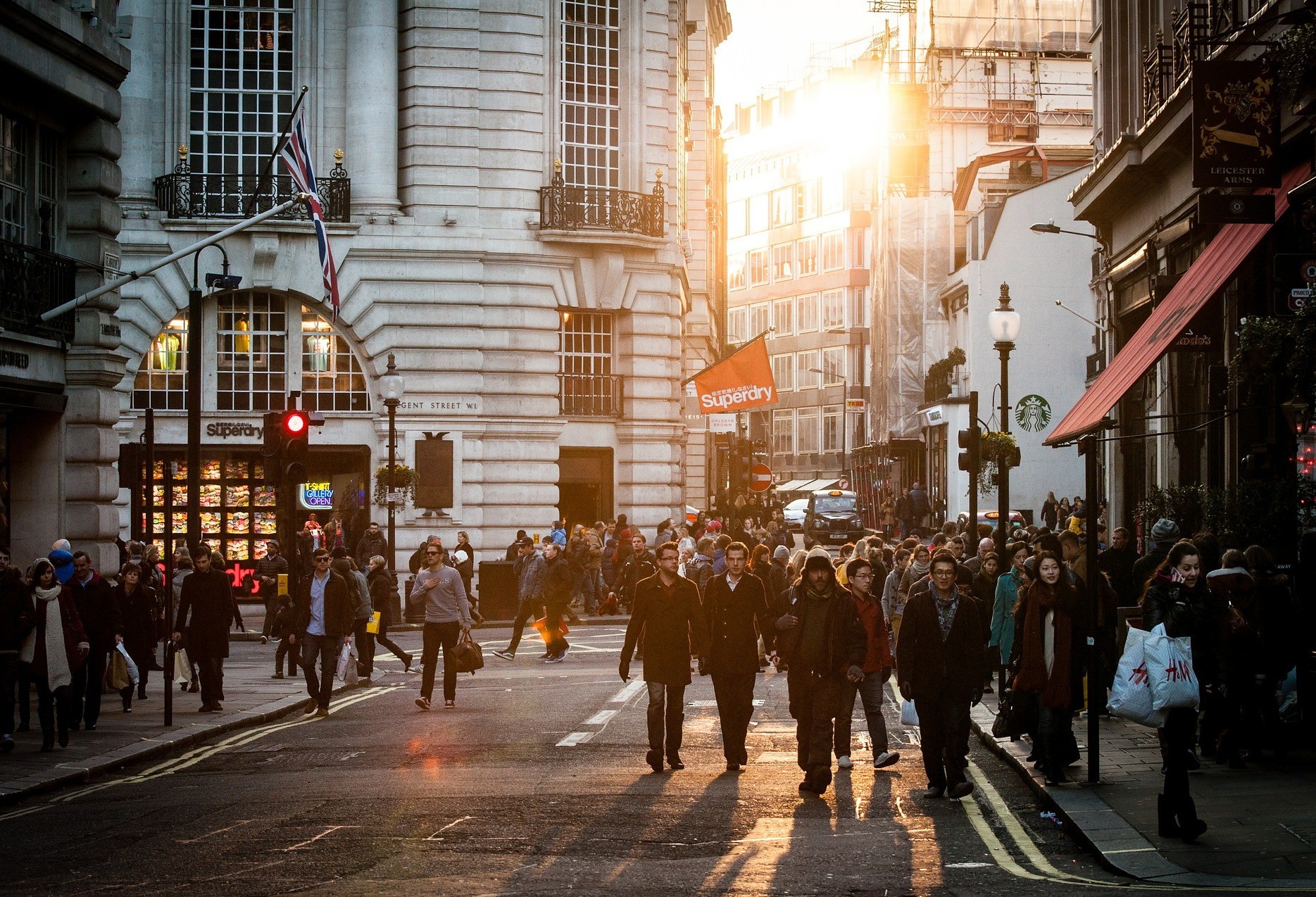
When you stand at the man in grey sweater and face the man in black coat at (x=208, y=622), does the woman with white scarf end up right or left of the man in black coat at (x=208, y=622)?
left

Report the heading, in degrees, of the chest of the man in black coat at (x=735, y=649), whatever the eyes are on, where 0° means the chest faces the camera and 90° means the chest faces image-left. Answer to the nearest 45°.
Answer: approximately 0°

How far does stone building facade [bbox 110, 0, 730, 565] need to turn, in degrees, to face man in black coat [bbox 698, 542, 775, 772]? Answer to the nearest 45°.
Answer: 0° — it already faces them

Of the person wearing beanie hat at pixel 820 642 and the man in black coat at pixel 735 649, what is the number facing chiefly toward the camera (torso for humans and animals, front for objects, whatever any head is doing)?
2

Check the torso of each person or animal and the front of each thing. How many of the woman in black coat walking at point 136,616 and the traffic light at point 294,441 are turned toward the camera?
2
